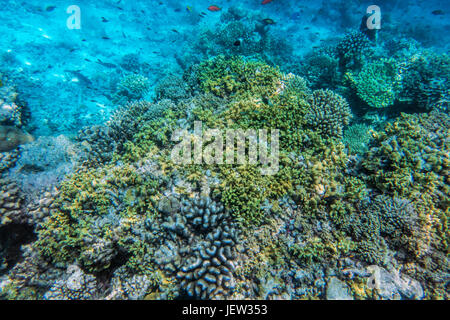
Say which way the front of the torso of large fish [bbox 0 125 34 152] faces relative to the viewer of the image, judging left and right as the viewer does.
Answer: facing to the right of the viewer

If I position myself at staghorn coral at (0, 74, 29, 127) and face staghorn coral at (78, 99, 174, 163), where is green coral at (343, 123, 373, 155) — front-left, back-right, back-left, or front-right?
front-left

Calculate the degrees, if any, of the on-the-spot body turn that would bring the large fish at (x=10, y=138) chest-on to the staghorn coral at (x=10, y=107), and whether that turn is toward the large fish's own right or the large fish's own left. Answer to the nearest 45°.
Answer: approximately 90° to the large fish's own left

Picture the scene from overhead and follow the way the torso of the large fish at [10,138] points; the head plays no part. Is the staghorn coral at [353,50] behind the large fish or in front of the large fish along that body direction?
in front

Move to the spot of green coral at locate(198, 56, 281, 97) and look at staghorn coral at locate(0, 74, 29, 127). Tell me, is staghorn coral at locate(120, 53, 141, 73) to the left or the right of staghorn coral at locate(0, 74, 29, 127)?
right

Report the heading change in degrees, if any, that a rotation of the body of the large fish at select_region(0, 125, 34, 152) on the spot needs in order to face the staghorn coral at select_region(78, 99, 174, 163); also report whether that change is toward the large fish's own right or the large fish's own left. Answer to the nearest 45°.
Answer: approximately 45° to the large fish's own right

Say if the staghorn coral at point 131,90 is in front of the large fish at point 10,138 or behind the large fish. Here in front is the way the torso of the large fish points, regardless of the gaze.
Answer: in front

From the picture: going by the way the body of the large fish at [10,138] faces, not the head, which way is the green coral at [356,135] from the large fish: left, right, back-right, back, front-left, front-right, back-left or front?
front-right

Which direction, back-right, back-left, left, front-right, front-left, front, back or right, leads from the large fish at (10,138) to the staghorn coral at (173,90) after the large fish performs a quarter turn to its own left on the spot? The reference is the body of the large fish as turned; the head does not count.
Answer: front-right

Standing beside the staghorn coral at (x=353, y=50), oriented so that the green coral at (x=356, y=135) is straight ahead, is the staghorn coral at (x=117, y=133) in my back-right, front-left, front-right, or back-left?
front-right

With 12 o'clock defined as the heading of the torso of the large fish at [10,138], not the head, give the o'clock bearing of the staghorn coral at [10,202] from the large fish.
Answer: The staghorn coral is roughly at 3 o'clock from the large fish.
